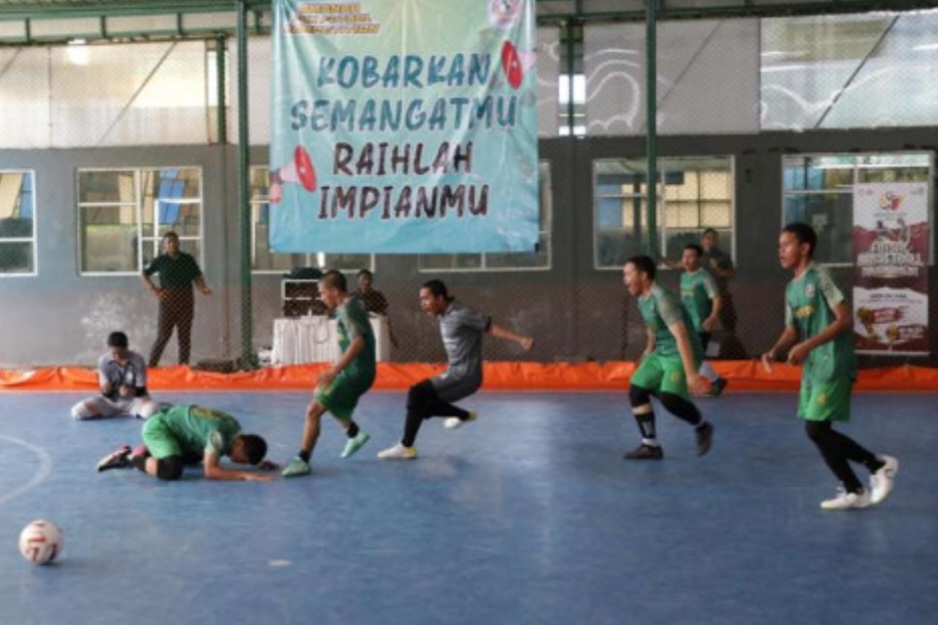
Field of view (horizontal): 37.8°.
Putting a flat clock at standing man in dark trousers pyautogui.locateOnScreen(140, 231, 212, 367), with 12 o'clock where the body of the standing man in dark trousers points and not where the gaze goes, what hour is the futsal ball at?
The futsal ball is roughly at 12 o'clock from the standing man in dark trousers.

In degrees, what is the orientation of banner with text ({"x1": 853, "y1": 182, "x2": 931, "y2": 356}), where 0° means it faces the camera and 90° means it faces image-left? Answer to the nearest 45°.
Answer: approximately 0°

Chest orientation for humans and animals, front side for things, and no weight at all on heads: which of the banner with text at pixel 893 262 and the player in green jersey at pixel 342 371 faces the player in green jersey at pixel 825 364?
the banner with text

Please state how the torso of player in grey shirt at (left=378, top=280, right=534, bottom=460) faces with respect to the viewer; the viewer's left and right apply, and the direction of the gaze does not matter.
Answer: facing to the left of the viewer

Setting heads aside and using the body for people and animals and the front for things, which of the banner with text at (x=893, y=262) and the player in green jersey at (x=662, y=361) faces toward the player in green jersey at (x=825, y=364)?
the banner with text

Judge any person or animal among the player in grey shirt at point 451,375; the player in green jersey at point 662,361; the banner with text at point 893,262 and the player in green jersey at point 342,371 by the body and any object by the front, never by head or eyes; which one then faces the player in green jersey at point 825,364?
the banner with text

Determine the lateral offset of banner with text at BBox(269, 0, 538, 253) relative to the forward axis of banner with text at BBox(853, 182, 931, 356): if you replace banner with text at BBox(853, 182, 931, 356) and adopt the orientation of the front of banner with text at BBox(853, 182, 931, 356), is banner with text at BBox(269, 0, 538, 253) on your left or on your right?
on your right
